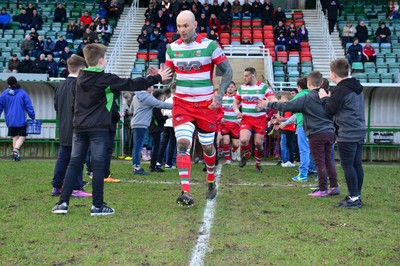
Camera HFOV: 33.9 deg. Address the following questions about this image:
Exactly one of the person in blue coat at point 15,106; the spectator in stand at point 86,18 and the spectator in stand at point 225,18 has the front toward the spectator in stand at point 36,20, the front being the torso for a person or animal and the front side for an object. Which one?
the person in blue coat

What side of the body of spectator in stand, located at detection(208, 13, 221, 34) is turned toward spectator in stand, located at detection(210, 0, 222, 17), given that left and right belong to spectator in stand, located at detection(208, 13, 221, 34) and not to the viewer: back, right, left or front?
back

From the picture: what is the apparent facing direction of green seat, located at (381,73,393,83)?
toward the camera

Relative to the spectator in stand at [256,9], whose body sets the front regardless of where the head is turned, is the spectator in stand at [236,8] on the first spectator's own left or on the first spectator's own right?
on the first spectator's own right

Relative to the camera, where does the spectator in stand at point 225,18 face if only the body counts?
toward the camera

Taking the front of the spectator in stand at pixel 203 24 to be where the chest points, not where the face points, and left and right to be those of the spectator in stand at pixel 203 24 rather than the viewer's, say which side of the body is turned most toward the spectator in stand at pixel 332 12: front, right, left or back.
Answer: left

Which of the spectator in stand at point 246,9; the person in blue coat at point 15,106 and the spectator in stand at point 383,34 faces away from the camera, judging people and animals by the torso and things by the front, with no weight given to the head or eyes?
the person in blue coat

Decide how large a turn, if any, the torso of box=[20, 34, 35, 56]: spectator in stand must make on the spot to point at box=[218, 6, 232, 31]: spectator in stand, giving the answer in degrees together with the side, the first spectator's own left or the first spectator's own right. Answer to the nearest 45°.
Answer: approximately 90° to the first spectator's own left

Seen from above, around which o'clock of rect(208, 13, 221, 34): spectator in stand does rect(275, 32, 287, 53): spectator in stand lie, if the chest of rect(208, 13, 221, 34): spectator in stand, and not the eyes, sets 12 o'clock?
rect(275, 32, 287, 53): spectator in stand is roughly at 10 o'clock from rect(208, 13, 221, 34): spectator in stand.

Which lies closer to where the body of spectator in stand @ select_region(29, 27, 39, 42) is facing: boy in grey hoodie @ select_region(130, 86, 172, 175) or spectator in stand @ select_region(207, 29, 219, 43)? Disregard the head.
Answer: the boy in grey hoodie

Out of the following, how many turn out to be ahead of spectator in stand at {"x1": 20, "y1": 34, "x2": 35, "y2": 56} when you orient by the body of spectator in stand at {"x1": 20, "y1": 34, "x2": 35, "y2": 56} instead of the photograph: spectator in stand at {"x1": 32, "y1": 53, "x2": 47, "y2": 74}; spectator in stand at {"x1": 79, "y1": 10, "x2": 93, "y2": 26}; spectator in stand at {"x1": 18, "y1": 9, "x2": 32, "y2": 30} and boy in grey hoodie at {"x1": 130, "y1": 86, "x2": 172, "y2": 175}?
2

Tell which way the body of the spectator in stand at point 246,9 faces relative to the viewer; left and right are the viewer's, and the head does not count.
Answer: facing the viewer

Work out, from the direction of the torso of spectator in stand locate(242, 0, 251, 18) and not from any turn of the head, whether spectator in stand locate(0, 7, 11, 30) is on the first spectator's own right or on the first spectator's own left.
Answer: on the first spectator's own right
